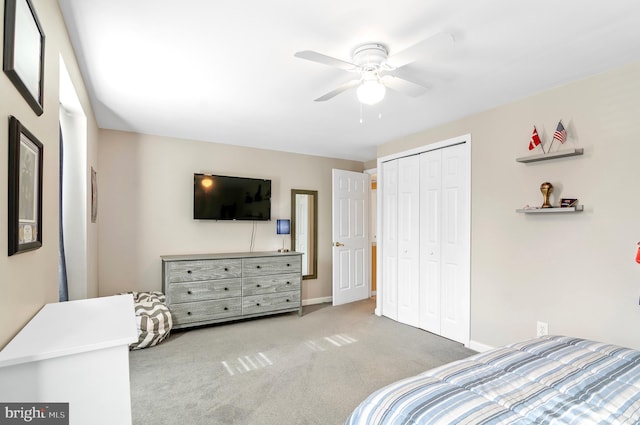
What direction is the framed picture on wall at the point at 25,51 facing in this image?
to the viewer's right

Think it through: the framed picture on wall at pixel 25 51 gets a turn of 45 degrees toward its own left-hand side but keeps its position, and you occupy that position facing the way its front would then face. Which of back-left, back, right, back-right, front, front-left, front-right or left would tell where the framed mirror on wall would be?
front

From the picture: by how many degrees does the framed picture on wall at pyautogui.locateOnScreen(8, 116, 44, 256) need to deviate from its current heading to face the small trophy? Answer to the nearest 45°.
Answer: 0° — it already faces it

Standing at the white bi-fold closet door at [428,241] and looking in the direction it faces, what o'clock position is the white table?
The white table is roughly at 11 o'clock from the white bi-fold closet door.

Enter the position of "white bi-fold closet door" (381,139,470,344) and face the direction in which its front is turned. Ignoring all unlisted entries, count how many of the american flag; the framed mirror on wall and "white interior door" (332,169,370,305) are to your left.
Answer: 1

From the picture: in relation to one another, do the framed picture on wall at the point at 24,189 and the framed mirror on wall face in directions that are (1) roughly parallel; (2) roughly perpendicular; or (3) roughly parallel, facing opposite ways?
roughly perpendicular

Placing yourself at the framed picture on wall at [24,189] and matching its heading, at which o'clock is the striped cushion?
The striped cushion is roughly at 10 o'clock from the framed picture on wall.

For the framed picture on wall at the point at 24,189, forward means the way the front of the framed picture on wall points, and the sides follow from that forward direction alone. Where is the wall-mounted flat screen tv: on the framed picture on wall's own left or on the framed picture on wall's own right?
on the framed picture on wall's own left

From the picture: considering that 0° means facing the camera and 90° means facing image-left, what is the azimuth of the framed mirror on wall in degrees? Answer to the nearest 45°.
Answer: approximately 315°

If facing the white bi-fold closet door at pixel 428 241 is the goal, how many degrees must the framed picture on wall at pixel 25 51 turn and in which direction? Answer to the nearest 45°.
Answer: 0° — it already faces it

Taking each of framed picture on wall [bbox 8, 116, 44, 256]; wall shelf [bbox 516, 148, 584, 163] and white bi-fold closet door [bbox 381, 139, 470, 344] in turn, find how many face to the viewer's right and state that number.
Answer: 1

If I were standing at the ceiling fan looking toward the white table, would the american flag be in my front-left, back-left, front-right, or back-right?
back-left

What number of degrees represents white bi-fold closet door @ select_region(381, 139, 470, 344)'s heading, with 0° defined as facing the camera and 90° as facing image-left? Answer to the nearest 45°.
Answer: approximately 45°

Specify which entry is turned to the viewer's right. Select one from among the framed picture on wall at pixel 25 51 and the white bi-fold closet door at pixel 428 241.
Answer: the framed picture on wall

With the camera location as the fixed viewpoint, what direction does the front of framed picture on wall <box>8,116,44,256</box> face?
facing to the right of the viewer
